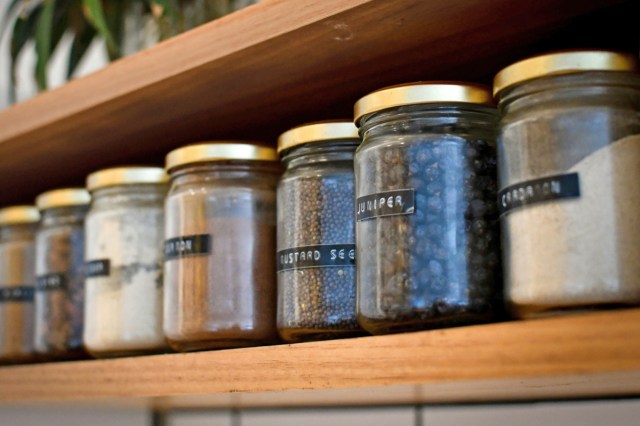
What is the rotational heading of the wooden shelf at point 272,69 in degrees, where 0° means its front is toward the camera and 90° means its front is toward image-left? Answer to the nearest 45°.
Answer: approximately 45°

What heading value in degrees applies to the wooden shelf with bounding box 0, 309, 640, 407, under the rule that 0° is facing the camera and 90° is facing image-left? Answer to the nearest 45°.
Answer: approximately 45°

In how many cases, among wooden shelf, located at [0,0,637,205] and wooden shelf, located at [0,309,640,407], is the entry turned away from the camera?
0
